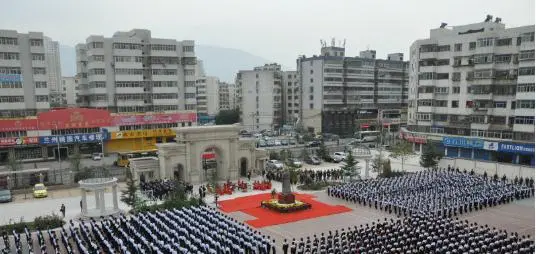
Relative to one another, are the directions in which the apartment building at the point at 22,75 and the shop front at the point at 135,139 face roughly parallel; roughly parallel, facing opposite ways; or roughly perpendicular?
roughly parallel

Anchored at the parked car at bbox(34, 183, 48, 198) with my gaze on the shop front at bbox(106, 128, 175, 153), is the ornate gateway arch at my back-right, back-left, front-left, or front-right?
front-right

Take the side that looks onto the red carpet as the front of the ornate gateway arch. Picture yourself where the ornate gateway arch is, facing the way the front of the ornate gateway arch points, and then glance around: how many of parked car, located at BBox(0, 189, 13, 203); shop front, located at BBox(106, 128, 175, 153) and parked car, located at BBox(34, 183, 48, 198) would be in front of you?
0

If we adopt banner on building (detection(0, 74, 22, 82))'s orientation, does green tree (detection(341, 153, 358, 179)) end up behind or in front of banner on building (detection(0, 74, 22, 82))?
in front

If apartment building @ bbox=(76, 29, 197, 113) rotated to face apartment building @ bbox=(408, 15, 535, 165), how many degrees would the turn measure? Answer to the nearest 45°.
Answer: approximately 45° to its left

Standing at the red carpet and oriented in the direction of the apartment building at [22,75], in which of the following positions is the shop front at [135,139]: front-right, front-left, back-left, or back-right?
front-right

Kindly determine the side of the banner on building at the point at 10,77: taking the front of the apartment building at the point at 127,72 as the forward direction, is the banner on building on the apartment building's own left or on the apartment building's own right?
on the apartment building's own right

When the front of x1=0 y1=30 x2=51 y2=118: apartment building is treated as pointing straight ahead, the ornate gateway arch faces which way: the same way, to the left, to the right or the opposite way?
the same way

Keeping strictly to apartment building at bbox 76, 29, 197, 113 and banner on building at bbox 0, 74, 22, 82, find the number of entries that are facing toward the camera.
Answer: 2

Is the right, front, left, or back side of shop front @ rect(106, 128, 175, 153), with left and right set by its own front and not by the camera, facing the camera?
front

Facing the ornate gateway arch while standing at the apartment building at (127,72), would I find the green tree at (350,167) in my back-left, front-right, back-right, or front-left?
front-left

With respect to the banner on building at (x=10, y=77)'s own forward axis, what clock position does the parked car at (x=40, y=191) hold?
The parked car is roughly at 12 o'clock from the banner on building.

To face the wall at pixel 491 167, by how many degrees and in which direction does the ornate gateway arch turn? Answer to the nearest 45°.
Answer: approximately 45° to its left

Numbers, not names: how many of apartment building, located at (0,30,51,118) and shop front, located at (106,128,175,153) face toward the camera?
2

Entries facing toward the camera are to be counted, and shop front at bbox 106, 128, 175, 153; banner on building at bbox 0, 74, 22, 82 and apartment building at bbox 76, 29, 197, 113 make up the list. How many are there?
3

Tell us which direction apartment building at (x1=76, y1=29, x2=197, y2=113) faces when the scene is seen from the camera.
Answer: facing the viewer

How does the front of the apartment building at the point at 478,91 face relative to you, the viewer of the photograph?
facing the viewer and to the left of the viewer

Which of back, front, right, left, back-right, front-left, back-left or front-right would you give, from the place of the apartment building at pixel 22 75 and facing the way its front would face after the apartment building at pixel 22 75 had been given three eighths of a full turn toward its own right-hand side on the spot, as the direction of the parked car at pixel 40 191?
back-left

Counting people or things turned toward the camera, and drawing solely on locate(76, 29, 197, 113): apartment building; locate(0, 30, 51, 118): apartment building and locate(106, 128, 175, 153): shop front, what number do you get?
3
